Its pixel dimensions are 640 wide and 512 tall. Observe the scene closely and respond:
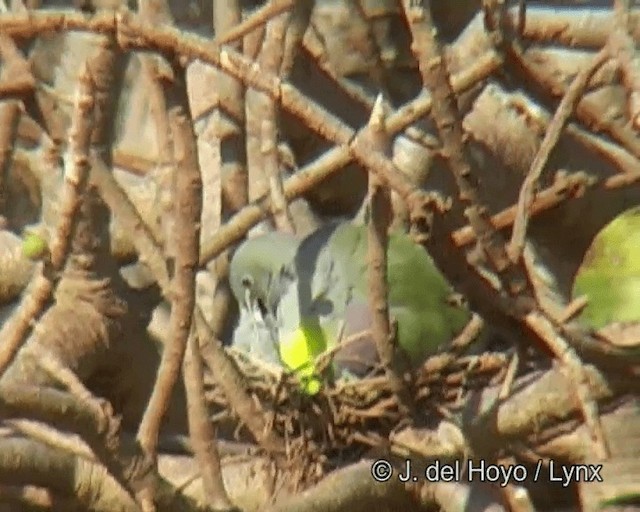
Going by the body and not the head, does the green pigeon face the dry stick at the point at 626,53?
no

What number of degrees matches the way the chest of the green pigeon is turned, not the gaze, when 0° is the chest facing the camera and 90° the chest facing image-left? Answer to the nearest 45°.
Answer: approximately 90°
